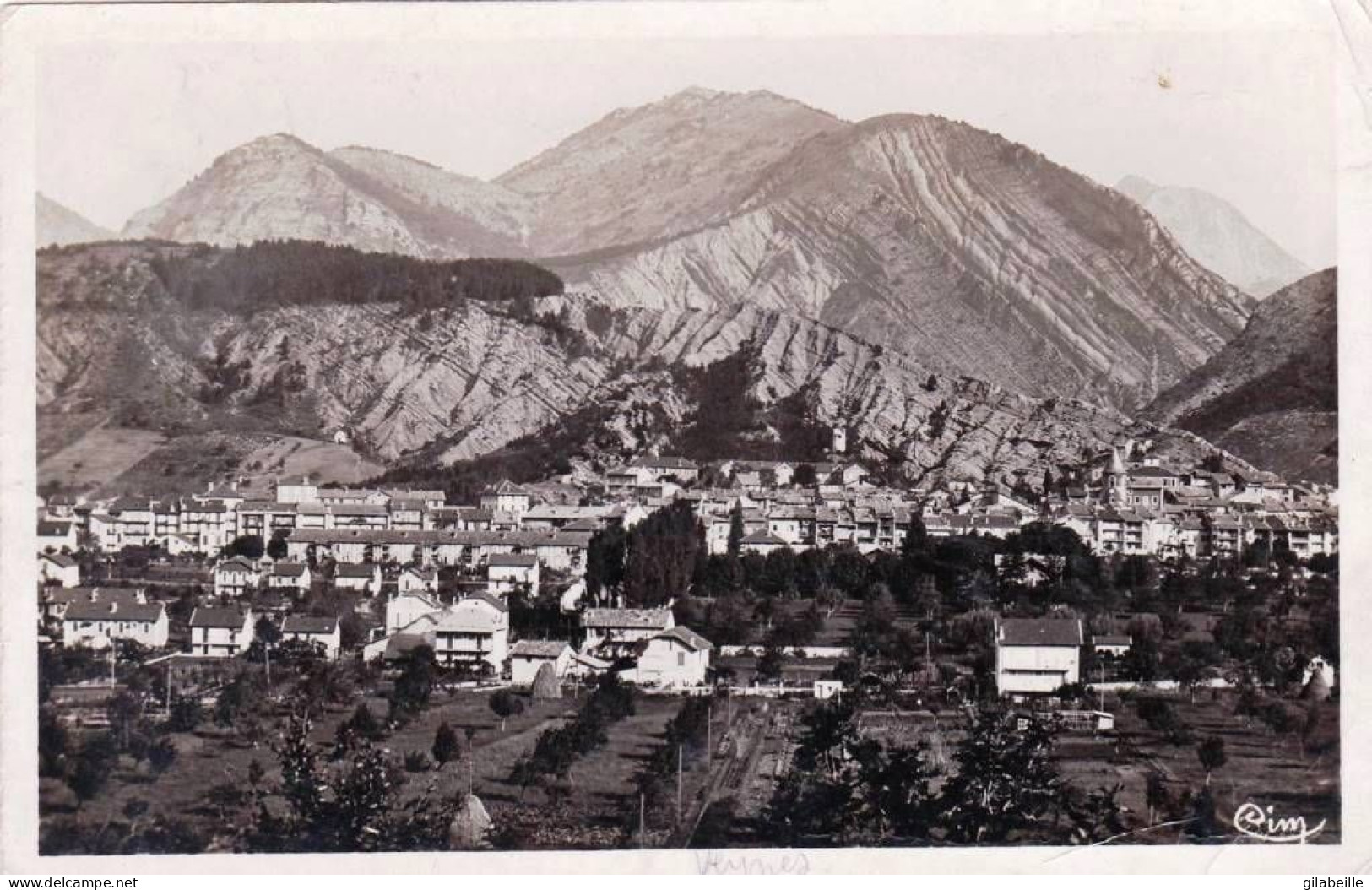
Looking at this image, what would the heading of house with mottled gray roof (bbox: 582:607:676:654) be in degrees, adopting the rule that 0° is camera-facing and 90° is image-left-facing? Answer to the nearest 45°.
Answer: approximately 0°

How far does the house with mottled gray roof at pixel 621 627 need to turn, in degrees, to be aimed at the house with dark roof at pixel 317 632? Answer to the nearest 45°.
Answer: approximately 90° to its right
